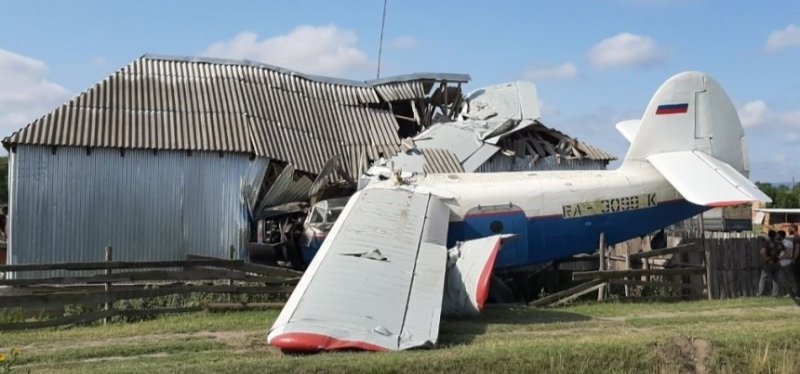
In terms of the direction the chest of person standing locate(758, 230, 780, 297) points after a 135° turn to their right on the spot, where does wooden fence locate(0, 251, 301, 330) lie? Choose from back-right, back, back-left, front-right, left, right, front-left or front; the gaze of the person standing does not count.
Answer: front

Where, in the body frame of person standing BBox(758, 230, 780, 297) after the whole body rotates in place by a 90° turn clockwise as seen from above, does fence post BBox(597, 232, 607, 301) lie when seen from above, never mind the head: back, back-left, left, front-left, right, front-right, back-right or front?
front-right

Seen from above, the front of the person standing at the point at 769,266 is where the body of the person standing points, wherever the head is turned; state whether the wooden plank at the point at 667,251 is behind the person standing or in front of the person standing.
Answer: behind

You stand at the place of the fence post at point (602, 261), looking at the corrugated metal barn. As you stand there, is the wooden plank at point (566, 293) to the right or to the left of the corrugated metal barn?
left
